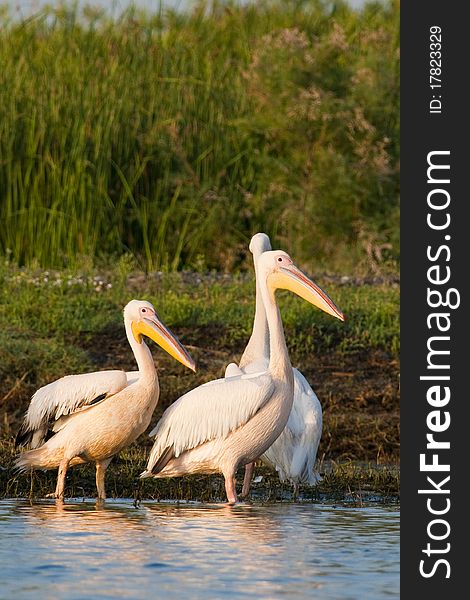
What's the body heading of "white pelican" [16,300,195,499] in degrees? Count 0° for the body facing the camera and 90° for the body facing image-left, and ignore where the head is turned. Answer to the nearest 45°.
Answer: approximately 270°

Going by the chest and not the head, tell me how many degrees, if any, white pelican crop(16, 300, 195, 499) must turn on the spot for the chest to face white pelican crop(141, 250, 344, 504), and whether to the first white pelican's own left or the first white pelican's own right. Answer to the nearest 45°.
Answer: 0° — it already faces it

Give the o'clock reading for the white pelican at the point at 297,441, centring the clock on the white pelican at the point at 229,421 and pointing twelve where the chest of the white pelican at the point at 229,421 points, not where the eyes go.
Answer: the white pelican at the point at 297,441 is roughly at 11 o'clock from the white pelican at the point at 229,421.

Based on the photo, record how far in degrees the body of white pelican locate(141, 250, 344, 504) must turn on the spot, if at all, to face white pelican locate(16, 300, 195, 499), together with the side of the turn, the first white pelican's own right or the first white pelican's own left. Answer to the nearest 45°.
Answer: approximately 180°

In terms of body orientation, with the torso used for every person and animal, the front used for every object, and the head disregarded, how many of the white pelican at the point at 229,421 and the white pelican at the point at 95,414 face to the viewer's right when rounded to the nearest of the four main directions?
2

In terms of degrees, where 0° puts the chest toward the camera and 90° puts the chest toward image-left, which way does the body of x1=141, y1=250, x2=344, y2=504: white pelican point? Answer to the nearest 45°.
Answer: approximately 270°
